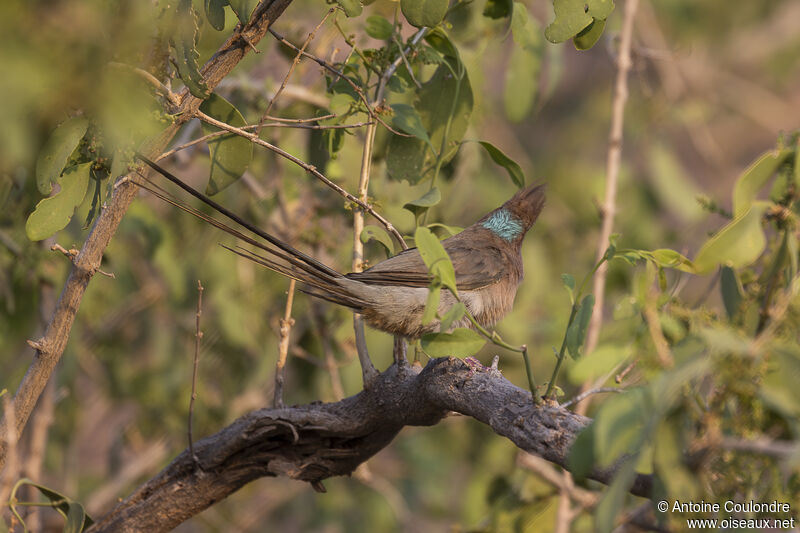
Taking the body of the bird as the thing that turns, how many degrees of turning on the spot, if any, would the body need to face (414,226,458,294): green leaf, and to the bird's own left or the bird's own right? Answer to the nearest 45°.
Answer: approximately 90° to the bird's own right

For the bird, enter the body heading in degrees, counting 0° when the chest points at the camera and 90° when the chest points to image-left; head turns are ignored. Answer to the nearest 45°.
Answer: approximately 270°

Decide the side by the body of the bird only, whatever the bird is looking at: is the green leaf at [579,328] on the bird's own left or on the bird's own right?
on the bird's own right

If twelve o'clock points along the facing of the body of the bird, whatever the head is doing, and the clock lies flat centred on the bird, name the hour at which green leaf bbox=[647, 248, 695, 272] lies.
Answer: The green leaf is roughly at 2 o'clock from the bird.
